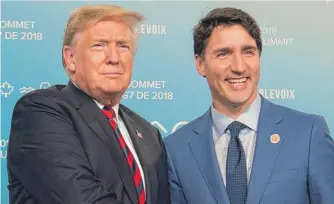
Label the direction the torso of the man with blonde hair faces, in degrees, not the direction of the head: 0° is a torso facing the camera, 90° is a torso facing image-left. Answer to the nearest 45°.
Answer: approximately 315°
